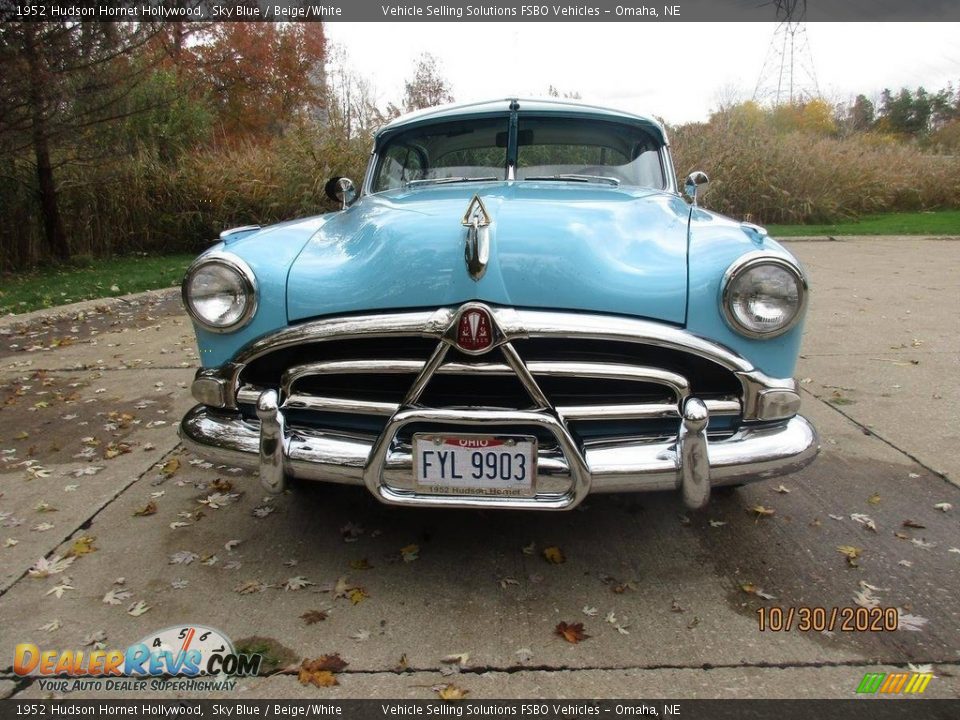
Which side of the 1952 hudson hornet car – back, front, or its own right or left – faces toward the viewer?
front

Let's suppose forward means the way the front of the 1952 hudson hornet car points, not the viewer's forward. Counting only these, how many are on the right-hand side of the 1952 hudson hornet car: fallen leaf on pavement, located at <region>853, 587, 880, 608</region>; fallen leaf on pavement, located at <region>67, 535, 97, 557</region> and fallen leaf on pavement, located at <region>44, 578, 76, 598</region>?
2

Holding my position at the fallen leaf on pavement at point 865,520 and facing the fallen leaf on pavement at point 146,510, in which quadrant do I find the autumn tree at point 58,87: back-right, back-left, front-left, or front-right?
front-right

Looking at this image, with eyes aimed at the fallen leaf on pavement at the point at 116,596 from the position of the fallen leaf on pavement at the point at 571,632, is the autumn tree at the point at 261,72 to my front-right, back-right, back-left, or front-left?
front-right

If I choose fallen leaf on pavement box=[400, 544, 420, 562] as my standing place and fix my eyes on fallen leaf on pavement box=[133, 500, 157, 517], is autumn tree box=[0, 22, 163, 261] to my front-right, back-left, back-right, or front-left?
front-right

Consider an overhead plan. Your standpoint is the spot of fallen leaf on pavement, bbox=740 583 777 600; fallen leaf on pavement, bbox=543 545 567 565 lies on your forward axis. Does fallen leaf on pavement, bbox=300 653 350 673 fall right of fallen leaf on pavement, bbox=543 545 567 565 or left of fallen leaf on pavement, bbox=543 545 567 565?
left

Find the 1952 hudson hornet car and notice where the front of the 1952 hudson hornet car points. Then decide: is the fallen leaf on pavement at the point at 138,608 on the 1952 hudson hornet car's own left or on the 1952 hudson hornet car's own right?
on the 1952 hudson hornet car's own right

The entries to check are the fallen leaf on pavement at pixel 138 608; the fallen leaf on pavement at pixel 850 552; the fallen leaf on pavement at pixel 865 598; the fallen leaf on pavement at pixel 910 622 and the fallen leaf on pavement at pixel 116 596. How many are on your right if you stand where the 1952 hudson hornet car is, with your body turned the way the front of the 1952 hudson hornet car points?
2

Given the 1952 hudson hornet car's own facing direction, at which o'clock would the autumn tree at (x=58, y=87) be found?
The autumn tree is roughly at 5 o'clock from the 1952 hudson hornet car.

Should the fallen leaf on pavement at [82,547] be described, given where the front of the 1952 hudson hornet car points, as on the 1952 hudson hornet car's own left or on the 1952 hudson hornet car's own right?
on the 1952 hudson hornet car's own right

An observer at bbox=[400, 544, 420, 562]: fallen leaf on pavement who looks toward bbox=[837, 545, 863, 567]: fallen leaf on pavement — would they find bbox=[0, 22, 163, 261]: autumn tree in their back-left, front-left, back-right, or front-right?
back-left
